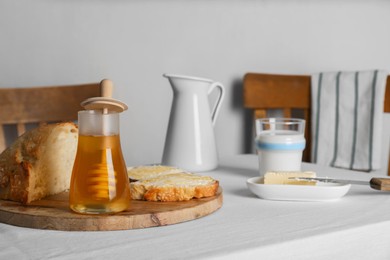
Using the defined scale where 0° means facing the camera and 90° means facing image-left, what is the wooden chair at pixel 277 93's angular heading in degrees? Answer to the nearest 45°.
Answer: approximately 0°

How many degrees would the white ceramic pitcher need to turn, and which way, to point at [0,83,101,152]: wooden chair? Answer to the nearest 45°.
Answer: approximately 45° to its right

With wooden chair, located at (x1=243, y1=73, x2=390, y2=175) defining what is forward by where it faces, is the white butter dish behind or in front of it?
in front

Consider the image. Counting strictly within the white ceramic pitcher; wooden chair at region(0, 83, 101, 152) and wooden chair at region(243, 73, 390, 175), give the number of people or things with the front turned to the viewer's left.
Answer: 1

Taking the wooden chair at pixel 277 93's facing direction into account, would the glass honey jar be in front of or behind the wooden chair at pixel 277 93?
in front

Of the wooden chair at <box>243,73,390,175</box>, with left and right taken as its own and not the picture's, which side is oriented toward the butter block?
front

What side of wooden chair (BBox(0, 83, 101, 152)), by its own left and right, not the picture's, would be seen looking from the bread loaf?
front

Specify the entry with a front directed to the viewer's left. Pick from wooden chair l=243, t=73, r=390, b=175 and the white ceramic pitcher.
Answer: the white ceramic pitcher

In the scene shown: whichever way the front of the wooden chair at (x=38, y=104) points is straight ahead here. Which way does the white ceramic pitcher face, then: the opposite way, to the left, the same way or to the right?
to the right

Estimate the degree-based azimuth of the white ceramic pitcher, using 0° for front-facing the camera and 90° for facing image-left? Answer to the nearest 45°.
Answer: approximately 90°
